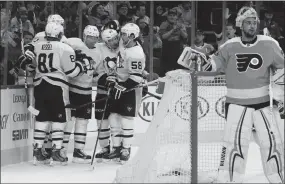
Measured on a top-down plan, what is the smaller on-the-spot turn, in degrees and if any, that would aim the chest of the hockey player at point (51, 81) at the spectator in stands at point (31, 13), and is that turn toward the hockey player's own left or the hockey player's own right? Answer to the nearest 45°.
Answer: approximately 45° to the hockey player's own left

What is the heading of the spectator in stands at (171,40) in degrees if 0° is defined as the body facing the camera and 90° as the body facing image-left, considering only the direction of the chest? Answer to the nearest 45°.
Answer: approximately 0°

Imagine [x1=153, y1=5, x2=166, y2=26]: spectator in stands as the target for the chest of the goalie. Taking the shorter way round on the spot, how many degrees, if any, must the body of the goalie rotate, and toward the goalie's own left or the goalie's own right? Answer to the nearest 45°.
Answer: approximately 180°

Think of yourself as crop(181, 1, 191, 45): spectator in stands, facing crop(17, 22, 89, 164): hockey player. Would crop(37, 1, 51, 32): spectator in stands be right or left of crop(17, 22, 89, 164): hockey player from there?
right

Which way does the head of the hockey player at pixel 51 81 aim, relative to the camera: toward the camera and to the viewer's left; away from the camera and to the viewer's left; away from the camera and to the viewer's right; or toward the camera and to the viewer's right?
away from the camera and to the viewer's right

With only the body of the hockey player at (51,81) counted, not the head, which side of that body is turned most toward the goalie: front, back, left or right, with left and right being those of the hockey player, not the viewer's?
right

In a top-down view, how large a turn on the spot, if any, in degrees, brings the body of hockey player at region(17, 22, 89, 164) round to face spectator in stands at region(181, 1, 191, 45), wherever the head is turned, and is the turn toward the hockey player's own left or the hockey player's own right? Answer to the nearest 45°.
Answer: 0° — they already face them

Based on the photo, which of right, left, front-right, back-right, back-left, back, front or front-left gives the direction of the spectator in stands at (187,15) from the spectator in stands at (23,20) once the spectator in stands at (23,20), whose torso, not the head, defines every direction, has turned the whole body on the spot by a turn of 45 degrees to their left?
front-left

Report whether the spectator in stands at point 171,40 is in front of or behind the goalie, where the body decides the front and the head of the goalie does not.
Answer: behind

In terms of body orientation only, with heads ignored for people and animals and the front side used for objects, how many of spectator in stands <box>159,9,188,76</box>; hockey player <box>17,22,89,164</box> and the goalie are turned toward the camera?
2

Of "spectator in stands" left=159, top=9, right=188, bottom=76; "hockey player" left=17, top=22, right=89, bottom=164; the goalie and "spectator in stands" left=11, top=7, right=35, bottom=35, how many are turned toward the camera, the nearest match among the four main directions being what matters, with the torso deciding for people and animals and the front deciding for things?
3
